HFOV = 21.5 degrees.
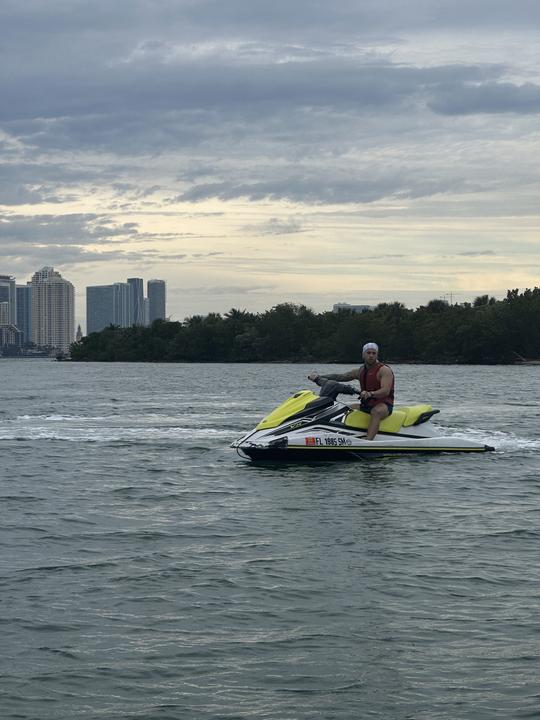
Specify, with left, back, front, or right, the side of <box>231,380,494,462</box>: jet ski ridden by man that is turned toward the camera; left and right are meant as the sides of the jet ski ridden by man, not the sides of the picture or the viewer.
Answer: left

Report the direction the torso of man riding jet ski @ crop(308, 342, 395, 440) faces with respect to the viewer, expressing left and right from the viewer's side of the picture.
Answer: facing the viewer and to the left of the viewer
